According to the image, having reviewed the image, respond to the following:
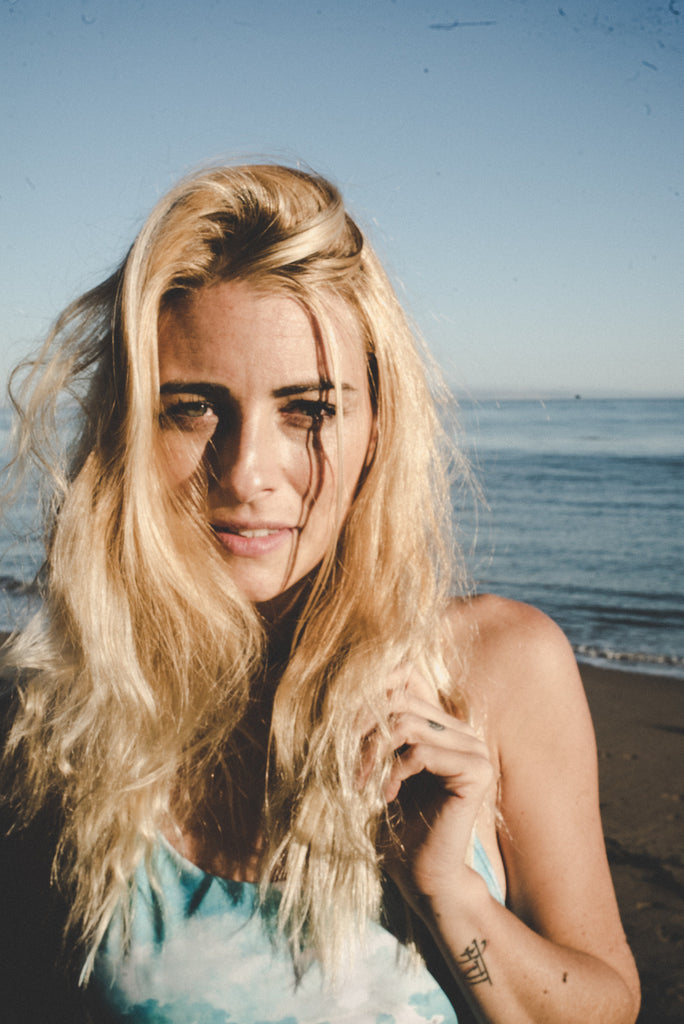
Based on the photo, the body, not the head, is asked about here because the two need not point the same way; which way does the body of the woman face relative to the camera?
toward the camera

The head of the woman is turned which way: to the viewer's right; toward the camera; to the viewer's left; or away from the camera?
toward the camera
